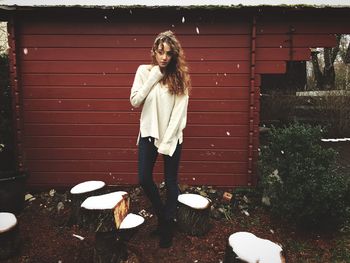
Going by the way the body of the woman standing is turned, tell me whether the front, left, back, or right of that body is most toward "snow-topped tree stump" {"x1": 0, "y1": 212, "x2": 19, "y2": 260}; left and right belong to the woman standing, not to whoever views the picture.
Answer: right

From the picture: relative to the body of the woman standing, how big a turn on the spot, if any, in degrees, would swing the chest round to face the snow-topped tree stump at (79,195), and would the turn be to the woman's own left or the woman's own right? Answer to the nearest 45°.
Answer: approximately 135° to the woman's own right

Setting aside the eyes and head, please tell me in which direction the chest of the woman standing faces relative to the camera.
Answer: toward the camera
